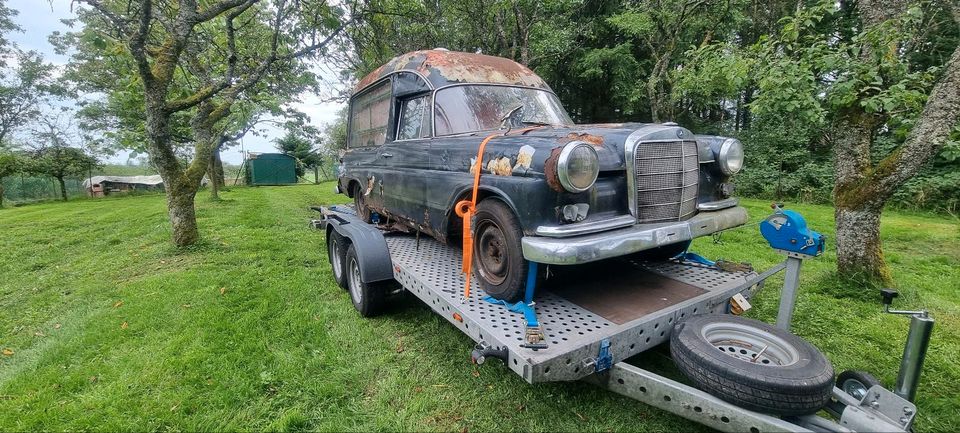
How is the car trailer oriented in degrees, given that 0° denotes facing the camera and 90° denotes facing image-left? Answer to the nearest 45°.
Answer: approximately 315°

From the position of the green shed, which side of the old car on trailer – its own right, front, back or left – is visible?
back

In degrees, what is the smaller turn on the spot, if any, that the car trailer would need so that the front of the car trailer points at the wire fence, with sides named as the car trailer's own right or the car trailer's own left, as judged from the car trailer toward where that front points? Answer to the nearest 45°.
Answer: approximately 135° to the car trailer's own right

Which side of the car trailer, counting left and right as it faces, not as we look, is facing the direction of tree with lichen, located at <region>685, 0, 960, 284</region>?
left

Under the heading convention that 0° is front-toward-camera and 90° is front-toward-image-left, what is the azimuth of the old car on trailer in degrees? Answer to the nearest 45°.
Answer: approximately 315°

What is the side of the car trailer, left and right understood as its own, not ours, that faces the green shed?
back
